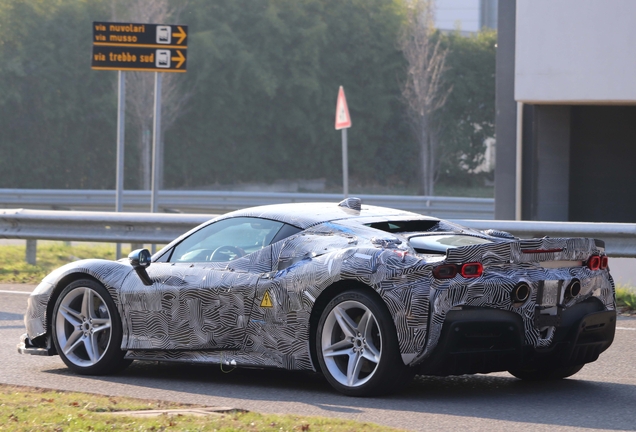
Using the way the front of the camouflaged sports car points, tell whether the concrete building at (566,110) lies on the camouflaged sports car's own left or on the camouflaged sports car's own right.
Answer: on the camouflaged sports car's own right

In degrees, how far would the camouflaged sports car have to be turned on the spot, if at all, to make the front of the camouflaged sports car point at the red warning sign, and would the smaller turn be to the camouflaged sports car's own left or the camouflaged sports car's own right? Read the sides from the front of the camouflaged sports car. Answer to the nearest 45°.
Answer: approximately 45° to the camouflaged sports car's own right

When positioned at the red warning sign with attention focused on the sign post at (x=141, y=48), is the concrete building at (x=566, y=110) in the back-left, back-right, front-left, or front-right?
back-left

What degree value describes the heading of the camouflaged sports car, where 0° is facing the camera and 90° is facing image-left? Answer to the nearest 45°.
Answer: approximately 135°

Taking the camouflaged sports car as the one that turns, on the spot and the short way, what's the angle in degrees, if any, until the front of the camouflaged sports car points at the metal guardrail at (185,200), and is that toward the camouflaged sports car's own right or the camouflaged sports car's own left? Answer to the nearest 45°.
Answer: approximately 45° to the camouflaged sports car's own right

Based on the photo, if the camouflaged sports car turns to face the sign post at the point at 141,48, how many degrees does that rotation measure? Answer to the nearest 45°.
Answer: approximately 45° to its right
